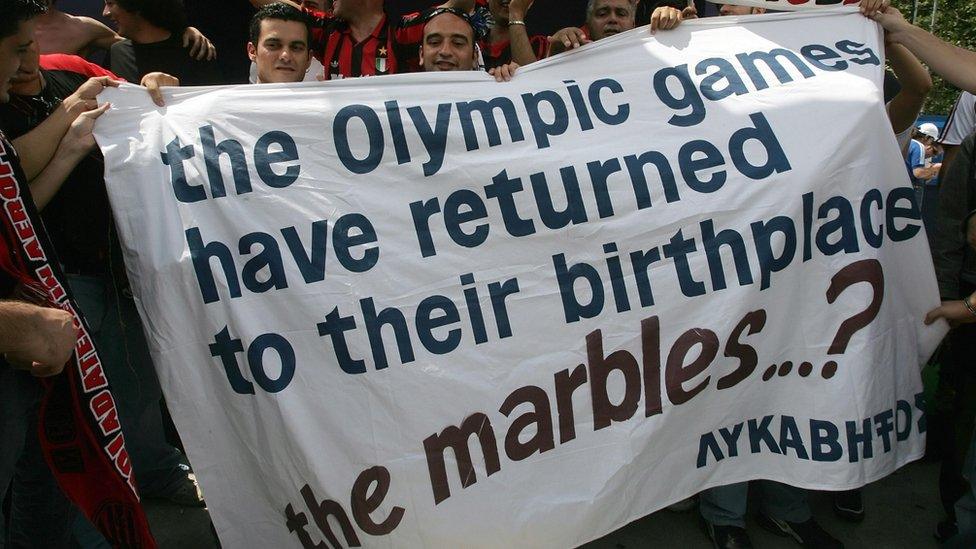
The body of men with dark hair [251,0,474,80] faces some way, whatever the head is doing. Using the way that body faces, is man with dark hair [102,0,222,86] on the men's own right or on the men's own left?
on the men's own right

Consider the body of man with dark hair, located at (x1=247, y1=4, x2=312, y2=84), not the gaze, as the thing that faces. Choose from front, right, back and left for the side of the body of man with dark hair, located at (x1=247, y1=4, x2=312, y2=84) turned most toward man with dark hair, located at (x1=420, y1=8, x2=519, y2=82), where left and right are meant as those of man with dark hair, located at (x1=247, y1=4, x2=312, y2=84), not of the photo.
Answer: left

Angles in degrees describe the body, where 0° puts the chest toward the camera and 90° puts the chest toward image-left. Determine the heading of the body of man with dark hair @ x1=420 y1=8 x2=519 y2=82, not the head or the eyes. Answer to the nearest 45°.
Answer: approximately 0°
